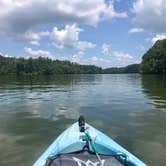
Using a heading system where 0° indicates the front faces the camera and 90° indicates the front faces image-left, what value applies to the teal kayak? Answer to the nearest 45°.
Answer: approximately 180°
